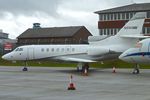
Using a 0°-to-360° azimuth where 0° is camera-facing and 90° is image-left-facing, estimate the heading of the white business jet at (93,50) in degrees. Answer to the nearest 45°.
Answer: approximately 90°
